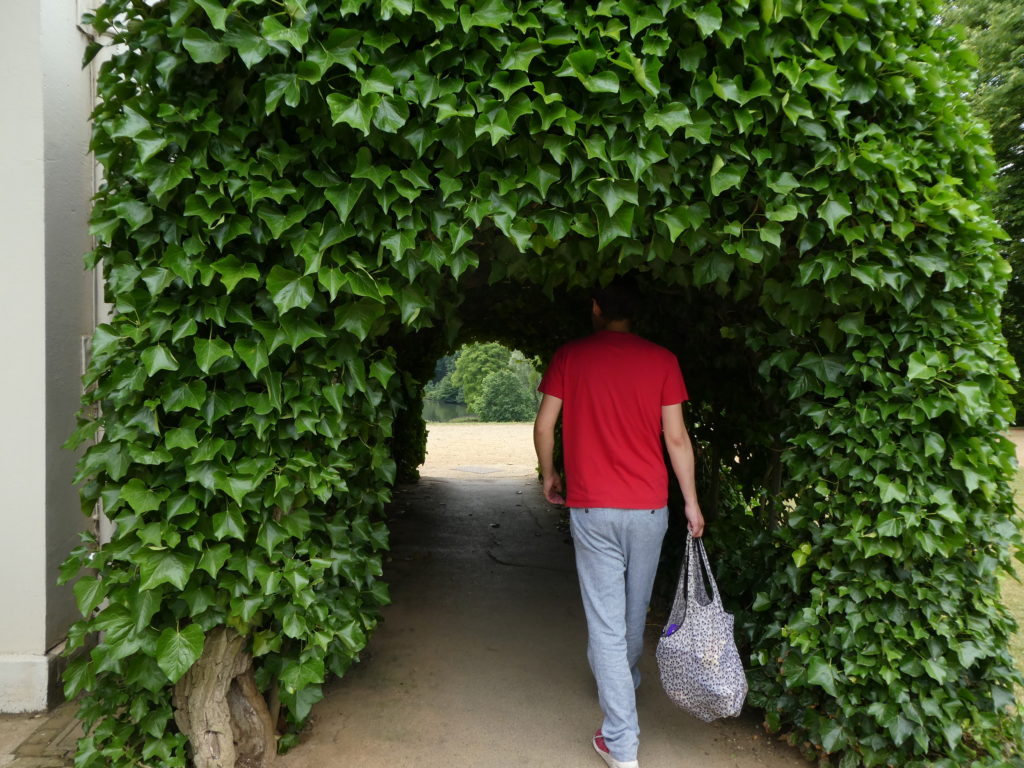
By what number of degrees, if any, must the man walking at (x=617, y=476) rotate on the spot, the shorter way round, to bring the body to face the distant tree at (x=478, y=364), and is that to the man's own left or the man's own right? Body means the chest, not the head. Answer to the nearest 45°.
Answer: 0° — they already face it

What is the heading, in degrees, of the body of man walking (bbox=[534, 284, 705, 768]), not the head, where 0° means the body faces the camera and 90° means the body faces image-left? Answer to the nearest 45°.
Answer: approximately 180°

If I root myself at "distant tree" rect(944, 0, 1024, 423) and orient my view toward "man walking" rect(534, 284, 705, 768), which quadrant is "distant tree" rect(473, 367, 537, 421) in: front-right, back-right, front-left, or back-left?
back-right

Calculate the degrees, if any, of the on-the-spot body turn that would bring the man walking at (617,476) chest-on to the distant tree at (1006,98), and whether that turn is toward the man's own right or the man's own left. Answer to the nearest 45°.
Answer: approximately 45° to the man's own right

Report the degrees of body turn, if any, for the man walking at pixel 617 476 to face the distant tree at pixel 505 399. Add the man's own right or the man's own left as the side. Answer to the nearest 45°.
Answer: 0° — they already face it
